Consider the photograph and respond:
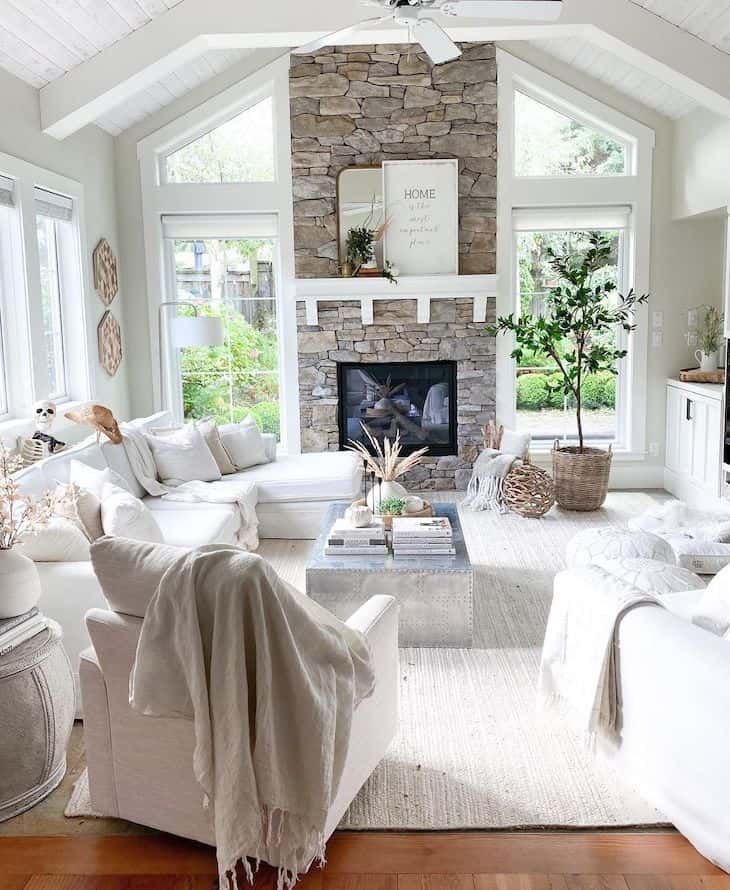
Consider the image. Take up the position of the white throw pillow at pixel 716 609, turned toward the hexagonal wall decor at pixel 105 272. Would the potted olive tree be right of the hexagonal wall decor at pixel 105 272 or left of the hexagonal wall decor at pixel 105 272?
right

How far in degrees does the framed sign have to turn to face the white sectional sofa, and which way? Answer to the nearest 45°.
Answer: approximately 45° to its right

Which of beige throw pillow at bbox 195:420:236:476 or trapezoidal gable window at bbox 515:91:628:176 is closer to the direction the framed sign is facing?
the beige throw pillow

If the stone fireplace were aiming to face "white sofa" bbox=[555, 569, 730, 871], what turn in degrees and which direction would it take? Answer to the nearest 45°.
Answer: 0° — it already faces it

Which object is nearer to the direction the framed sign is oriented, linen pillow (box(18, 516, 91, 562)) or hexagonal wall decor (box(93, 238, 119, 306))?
the linen pillow

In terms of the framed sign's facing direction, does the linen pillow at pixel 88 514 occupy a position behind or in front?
in front

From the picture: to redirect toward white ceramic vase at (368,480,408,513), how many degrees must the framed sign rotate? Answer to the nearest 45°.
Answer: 0° — it already faces it

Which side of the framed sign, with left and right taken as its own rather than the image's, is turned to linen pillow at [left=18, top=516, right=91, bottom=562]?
front

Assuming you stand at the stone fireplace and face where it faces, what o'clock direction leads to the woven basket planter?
The woven basket planter is roughly at 10 o'clock from the stone fireplace.

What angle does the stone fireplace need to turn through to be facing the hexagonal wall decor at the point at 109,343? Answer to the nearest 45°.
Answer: approximately 90° to its right

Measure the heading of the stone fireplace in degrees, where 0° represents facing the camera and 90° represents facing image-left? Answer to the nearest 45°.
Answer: approximately 0°

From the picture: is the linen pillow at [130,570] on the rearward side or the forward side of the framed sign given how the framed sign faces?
on the forward side

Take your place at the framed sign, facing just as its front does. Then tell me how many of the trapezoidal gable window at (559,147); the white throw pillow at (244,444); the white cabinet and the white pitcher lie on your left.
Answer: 3

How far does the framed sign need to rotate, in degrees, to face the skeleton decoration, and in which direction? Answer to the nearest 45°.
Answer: approximately 45° to its right

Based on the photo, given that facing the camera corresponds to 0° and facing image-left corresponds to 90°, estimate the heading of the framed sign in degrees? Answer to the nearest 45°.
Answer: approximately 0°

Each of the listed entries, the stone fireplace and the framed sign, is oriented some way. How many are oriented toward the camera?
2
